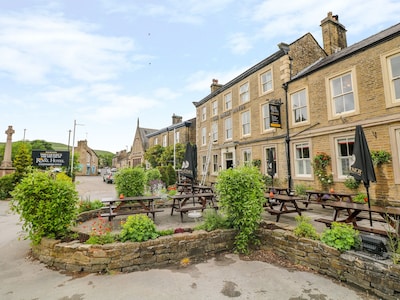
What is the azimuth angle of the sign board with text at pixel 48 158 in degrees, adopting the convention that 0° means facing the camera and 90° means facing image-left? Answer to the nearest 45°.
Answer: approximately 0°

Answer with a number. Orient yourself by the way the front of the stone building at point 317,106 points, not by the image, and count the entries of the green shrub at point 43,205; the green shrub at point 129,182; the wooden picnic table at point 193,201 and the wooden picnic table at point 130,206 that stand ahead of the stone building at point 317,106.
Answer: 4

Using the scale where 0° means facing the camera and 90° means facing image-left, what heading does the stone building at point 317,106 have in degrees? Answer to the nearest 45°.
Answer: approximately 45°

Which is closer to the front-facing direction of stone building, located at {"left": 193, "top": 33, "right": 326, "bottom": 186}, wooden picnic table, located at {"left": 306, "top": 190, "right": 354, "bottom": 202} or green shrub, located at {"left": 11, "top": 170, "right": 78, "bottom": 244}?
the green shrub

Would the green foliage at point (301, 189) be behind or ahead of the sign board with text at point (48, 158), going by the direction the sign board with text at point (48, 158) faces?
ahead

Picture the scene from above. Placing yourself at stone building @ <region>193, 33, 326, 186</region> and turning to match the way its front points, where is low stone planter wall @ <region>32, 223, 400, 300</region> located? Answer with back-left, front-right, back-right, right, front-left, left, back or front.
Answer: front-left

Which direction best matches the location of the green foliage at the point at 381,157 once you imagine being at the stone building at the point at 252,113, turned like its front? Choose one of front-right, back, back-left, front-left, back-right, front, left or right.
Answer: left

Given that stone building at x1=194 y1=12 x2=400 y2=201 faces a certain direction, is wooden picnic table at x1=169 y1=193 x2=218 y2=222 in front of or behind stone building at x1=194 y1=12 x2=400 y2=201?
in front

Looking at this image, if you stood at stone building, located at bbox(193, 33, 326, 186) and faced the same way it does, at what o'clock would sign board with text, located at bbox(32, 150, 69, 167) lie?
The sign board with text is roughly at 1 o'clock from the stone building.

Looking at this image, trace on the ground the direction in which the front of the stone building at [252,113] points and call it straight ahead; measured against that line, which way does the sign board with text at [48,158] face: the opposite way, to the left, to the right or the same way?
to the left

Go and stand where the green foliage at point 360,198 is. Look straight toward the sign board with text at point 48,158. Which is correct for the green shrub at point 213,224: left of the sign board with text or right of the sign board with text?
left

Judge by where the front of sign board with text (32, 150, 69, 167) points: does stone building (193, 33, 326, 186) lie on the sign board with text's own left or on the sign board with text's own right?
on the sign board with text's own left
